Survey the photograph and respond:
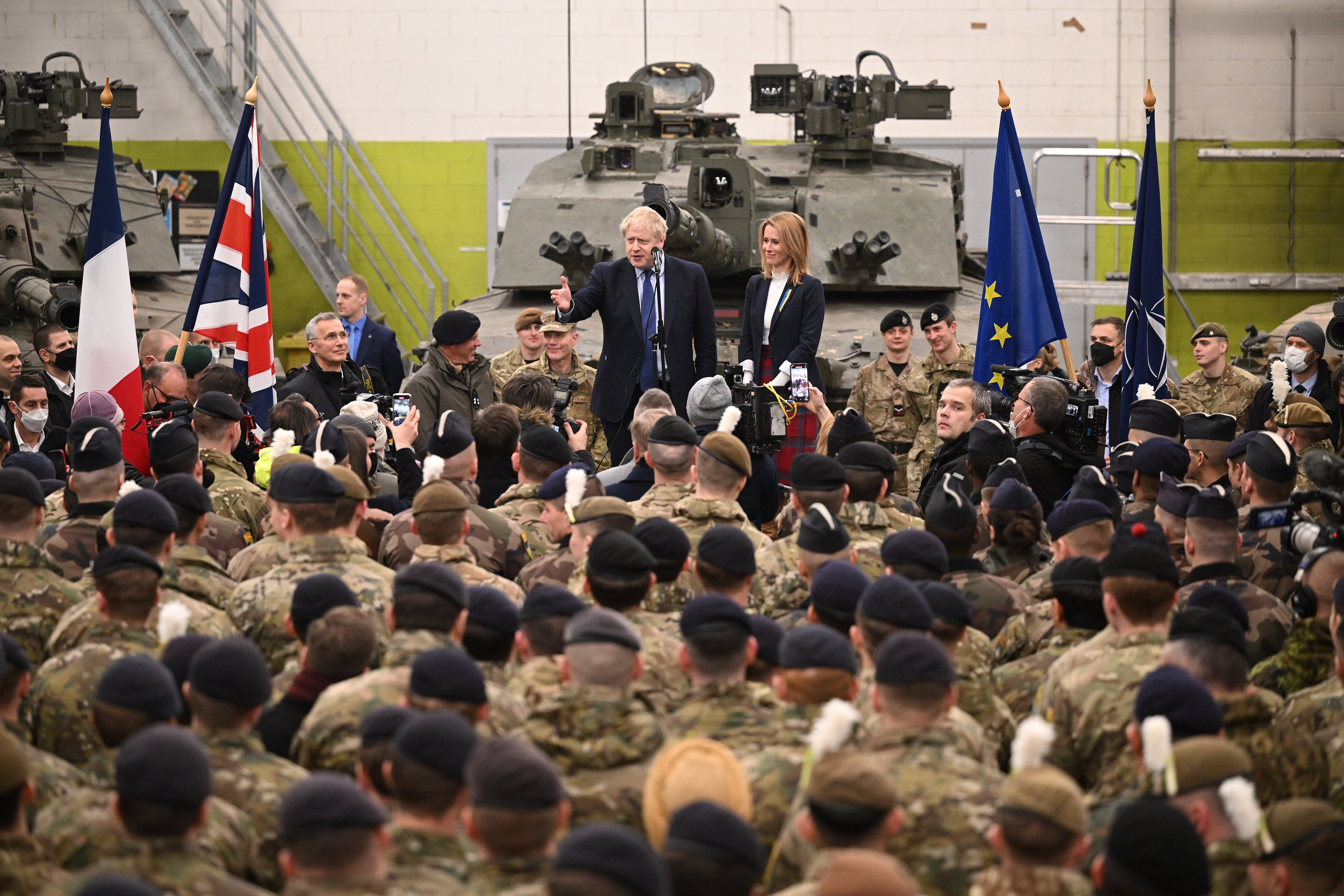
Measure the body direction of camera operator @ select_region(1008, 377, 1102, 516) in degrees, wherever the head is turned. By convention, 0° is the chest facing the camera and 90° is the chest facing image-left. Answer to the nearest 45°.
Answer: approximately 135°

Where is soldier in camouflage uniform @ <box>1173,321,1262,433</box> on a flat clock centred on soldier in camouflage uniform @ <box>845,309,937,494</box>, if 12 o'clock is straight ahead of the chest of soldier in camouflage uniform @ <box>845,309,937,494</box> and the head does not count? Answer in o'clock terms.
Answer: soldier in camouflage uniform @ <box>1173,321,1262,433</box> is roughly at 8 o'clock from soldier in camouflage uniform @ <box>845,309,937,494</box>.

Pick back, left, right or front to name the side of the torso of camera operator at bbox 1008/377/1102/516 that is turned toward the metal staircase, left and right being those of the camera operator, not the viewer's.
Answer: front

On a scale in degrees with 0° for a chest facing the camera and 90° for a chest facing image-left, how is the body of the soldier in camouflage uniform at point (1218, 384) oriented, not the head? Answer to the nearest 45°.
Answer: approximately 45°

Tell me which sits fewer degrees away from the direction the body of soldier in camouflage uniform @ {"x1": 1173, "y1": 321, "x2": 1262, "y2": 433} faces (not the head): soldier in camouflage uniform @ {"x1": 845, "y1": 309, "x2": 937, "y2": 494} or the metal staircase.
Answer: the soldier in camouflage uniform

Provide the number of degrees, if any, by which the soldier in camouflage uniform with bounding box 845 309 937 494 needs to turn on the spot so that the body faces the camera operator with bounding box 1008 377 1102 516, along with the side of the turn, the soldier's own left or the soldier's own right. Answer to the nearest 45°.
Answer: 0° — they already face them

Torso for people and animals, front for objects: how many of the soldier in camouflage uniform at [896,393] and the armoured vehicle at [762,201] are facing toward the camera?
2

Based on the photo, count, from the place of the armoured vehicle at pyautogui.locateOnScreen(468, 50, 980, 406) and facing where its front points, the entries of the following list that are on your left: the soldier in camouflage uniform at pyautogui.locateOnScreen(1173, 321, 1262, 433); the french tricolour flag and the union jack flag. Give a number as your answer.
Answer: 1

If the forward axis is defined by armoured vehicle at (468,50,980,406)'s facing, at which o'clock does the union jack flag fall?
The union jack flag is roughly at 2 o'clock from the armoured vehicle.
